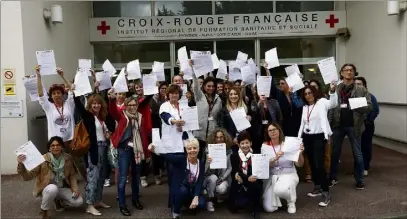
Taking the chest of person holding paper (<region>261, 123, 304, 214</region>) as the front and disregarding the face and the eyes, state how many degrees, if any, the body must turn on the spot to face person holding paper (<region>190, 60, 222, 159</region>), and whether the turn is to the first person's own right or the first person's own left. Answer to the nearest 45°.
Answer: approximately 90° to the first person's own right

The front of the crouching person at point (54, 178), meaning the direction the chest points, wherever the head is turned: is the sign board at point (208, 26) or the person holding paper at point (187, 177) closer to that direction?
the person holding paper

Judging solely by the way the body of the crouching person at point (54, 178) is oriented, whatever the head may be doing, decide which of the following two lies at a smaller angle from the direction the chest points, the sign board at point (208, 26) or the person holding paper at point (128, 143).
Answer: the person holding paper

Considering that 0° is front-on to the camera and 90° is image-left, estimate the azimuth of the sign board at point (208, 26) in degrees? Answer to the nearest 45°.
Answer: approximately 0°

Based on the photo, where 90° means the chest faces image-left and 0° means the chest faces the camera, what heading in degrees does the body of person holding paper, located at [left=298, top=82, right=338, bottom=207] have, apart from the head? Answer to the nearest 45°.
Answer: approximately 45°

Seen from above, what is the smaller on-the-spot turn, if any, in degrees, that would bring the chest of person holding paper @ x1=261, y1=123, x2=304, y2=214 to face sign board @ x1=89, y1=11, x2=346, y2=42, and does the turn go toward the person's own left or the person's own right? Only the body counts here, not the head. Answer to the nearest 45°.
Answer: approximately 180°

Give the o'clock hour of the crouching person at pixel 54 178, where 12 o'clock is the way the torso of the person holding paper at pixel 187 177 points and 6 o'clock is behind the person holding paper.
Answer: The crouching person is roughly at 3 o'clock from the person holding paper.
